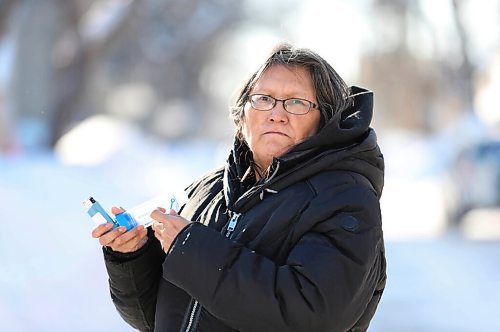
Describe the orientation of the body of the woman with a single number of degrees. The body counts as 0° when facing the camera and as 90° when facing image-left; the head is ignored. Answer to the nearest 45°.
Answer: approximately 45°
